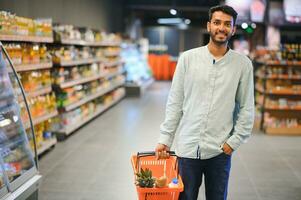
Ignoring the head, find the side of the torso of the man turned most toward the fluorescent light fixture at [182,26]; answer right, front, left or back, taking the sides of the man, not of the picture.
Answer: back

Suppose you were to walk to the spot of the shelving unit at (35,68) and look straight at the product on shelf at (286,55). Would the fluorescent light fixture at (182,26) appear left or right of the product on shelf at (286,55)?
left

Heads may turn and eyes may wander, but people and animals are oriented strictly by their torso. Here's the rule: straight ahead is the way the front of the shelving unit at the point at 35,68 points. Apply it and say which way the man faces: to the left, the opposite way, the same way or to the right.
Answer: to the right

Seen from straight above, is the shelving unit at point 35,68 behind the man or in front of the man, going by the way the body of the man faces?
behind

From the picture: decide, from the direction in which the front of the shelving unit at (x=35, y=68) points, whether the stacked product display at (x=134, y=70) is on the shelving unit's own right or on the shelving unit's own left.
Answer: on the shelving unit's own left

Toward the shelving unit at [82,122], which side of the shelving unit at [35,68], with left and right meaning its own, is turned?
left
